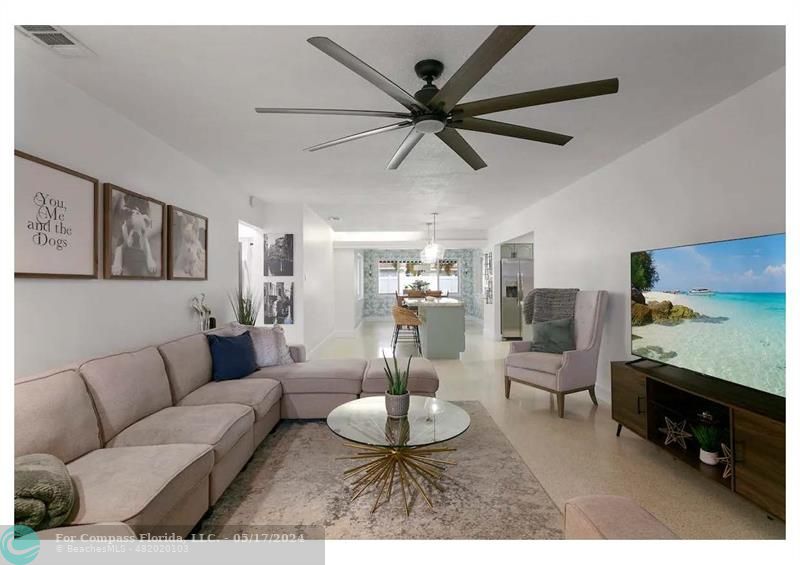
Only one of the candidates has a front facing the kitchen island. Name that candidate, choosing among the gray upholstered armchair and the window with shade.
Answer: the window with shade

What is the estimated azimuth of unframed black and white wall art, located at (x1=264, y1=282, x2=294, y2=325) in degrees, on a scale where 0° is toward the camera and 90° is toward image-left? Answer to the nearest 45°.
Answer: approximately 0°

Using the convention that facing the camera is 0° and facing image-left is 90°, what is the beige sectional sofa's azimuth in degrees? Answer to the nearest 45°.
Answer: approximately 315°

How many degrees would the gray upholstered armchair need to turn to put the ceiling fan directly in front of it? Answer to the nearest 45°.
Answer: approximately 45° to its left

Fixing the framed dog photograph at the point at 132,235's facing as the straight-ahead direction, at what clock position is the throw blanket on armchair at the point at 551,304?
The throw blanket on armchair is roughly at 11 o'clock from the framed dog photograph.

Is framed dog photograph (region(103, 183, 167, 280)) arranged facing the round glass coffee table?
yes

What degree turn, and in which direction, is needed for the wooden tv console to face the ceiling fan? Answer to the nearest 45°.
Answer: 0° — it already faces it

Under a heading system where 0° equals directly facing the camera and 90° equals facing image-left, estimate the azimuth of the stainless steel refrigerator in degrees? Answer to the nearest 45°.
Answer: approximately 0°

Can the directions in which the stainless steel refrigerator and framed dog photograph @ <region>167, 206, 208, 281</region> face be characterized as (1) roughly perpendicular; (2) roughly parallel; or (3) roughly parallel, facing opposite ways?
roughly perpendicular

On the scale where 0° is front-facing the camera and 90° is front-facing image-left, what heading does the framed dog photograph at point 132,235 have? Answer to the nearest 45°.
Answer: approximately 315°

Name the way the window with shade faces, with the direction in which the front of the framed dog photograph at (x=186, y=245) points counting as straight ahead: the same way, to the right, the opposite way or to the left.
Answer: to the right

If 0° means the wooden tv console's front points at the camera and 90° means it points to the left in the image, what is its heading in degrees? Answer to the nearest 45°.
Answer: approximately 45°

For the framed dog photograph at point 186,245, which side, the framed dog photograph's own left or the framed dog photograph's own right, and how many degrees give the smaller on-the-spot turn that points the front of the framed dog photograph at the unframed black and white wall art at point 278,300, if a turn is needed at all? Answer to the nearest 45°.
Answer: approximately 90° to the framed dog photograph's own left
